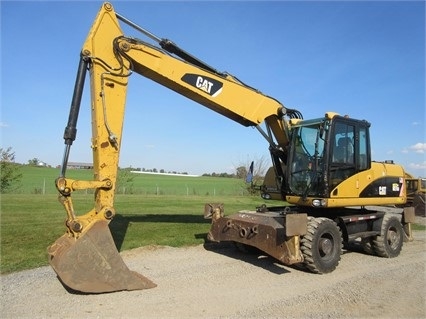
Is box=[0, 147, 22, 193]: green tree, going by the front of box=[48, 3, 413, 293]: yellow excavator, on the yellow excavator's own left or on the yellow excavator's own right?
on the yellow excavator's own right

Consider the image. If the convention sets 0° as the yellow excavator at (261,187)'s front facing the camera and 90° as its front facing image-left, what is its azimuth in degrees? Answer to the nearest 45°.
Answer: approximately 45°
